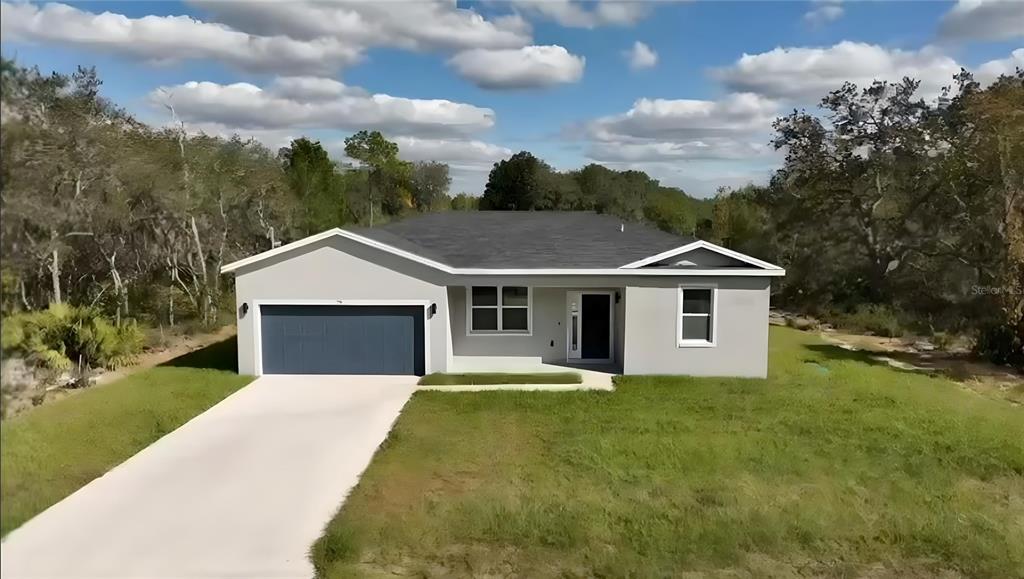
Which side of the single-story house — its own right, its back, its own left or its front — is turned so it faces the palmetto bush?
right

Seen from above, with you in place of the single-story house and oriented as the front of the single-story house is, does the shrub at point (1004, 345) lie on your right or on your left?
on your left

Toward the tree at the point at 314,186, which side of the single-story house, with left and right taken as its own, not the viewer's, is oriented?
back

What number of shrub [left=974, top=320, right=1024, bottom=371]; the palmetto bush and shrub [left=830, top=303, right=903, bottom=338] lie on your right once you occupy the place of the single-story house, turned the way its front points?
1

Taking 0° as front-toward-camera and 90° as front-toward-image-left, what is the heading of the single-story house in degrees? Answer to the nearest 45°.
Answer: approximately 0°

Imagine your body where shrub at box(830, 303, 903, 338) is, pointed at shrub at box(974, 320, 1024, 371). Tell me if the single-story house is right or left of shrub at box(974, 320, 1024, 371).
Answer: right

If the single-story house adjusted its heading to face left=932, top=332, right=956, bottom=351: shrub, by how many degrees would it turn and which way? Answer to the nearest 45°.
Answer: approximately 90° to its left

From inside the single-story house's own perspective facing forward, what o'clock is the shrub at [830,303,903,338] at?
The shrub is roughly at 8 o'clock from the single-story house.
